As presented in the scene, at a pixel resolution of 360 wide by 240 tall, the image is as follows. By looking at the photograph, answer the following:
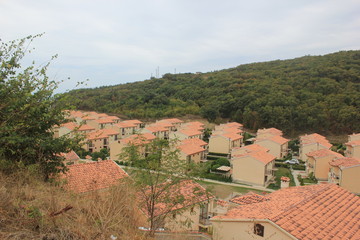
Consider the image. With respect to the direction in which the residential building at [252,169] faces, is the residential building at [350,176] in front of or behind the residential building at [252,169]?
in front

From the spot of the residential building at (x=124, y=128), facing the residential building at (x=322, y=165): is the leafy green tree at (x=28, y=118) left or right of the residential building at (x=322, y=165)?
right

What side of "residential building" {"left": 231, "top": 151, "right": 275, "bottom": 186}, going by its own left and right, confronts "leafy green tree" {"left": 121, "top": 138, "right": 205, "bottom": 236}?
right

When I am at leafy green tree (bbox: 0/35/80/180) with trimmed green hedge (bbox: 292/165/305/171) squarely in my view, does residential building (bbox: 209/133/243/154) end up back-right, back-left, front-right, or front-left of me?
front-left

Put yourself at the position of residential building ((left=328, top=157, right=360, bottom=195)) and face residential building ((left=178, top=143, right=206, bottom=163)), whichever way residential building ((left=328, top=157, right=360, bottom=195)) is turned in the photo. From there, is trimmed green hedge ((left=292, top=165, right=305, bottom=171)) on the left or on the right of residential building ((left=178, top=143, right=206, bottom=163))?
right

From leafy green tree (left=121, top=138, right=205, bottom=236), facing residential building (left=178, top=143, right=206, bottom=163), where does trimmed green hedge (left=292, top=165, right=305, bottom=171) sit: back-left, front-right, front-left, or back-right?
front-right

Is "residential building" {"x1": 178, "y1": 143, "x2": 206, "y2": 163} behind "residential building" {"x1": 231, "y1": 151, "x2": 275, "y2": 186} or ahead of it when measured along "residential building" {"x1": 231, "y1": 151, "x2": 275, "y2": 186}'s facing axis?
behind

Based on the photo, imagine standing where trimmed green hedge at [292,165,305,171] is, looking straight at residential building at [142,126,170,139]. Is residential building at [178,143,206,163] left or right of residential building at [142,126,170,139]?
left
